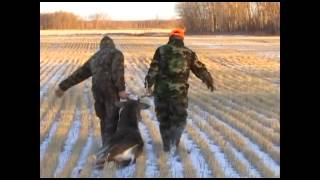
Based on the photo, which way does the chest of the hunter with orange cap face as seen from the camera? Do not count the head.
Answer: away from the camera

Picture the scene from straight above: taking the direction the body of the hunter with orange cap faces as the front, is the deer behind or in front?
behind
